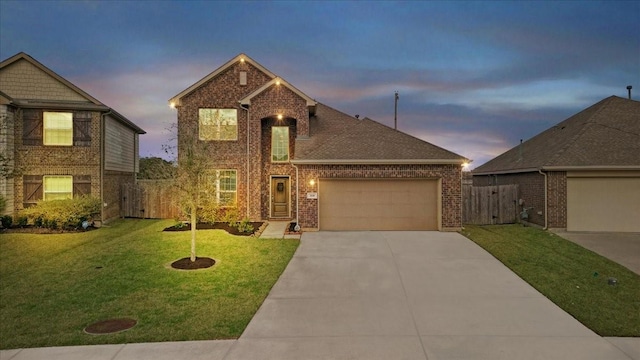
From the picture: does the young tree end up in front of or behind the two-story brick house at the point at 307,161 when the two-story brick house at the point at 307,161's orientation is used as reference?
in front

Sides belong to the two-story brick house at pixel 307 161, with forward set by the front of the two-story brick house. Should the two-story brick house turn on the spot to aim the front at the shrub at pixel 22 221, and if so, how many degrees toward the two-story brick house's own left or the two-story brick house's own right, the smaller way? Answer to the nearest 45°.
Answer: approximately 90° to the two-story brick house's own right

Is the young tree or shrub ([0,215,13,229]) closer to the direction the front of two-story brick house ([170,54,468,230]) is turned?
the young tree

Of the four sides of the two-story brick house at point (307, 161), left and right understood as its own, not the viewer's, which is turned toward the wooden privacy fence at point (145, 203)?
right

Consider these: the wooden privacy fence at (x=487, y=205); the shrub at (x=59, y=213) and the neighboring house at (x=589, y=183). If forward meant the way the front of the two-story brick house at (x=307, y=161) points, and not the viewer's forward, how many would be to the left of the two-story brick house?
2

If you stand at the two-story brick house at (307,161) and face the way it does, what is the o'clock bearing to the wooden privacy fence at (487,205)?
The wooden privacy fence is roughly at 9 o'clock from the two-story brick house.

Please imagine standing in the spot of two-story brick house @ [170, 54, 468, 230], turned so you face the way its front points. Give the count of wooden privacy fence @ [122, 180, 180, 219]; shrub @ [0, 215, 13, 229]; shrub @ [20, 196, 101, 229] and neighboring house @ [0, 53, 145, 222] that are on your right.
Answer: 4

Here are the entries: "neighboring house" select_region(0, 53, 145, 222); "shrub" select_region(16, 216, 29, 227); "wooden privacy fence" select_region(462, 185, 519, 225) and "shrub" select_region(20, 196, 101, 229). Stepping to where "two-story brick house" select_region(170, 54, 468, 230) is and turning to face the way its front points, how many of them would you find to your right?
3

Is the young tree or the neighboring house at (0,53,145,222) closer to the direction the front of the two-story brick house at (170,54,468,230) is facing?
the young tree

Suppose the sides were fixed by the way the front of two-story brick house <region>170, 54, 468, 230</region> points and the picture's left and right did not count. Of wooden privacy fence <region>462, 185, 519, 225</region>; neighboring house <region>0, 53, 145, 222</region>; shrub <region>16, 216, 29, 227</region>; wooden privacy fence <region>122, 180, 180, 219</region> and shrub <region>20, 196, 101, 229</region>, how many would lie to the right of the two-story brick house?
4

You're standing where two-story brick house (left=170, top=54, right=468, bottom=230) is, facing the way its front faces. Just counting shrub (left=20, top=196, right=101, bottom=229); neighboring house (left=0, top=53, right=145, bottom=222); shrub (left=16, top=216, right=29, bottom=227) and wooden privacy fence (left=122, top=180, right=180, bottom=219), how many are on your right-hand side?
4

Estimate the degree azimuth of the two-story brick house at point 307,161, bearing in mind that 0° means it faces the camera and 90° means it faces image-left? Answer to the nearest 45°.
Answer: approximately 0°

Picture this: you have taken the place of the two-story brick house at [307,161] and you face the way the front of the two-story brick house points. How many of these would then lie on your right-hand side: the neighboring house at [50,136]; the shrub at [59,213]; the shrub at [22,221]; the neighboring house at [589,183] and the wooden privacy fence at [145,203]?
4

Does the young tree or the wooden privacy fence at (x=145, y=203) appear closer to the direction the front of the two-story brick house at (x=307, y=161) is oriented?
the young tree

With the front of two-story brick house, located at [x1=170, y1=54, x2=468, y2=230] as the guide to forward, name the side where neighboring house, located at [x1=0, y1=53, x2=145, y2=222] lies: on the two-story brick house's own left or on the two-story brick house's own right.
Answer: on the two-story brick house's own right

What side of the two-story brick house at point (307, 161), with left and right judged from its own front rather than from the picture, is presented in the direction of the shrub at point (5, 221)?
right
